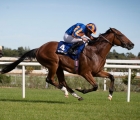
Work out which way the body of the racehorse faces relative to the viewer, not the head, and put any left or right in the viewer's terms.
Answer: facing to the right of the viewer

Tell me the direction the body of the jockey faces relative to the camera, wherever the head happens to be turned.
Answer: to the viewer's right
